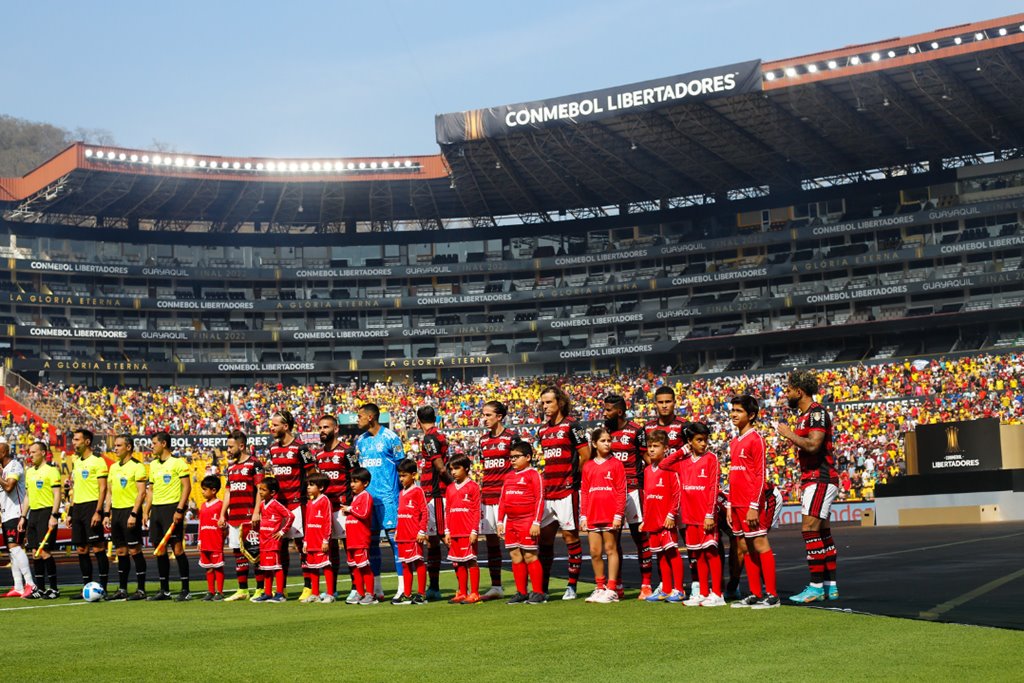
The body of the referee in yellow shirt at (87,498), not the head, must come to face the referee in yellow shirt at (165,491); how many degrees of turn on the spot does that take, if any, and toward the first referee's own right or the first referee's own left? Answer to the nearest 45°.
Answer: approximately 90° to the first referee's own left

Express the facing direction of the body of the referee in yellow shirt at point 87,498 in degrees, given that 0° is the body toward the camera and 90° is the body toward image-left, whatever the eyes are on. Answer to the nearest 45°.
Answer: approximately 45°

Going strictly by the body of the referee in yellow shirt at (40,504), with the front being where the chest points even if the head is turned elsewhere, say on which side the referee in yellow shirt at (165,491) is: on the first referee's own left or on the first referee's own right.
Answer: on the first referee's own left

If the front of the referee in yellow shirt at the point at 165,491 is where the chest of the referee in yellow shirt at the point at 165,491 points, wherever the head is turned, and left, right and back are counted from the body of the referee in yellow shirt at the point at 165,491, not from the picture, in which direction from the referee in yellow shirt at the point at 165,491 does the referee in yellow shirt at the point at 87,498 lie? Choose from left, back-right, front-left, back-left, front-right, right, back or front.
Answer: right

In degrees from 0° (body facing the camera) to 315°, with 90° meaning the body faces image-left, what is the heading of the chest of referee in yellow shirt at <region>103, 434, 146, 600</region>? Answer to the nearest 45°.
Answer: approximately 45°

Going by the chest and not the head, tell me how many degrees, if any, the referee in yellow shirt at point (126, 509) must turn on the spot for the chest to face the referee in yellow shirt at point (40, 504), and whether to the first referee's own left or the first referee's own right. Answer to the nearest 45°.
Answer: approximately 90° to the first referee's own right

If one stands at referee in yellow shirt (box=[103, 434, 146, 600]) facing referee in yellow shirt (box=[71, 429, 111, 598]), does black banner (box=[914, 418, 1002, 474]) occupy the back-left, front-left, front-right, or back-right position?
back-right

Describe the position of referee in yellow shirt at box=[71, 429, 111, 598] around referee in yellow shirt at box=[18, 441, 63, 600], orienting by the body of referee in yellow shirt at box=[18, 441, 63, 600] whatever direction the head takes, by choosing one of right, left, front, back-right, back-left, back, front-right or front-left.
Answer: left

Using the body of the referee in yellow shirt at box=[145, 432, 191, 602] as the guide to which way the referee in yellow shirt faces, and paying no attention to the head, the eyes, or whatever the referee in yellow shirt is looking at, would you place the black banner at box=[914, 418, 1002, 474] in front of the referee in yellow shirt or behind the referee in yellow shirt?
behind
